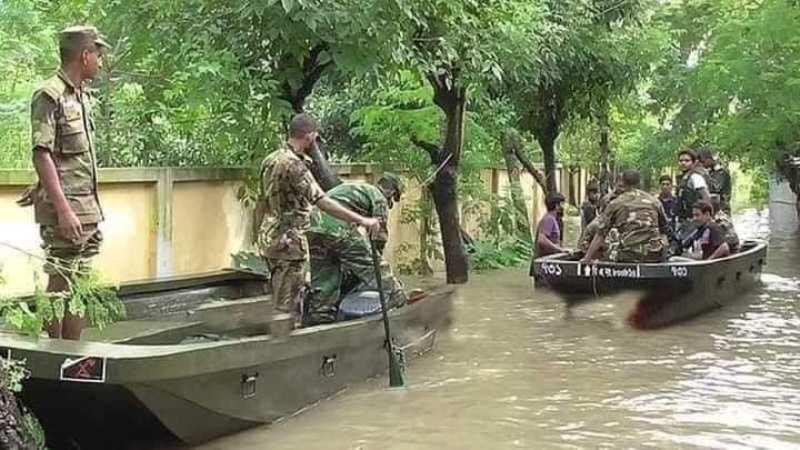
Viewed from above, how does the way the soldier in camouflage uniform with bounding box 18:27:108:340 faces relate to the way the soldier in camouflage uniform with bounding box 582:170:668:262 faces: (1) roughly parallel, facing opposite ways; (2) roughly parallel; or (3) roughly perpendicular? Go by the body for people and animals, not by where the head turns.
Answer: roughly perpendicular

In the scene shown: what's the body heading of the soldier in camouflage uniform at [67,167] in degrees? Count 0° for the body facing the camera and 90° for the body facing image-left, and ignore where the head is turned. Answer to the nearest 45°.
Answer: approximately 315°

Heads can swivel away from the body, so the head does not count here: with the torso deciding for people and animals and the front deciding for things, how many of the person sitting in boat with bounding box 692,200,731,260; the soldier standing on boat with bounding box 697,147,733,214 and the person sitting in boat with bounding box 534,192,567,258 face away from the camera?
0

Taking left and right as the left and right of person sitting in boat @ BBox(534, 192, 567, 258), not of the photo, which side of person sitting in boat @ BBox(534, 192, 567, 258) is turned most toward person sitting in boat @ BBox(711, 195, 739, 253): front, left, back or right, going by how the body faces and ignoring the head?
front

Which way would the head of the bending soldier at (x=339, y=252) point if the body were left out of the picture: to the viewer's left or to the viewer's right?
to the viewer's right

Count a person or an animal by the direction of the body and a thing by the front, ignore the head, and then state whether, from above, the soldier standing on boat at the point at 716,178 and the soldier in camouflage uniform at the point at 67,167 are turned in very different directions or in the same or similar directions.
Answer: very different directions

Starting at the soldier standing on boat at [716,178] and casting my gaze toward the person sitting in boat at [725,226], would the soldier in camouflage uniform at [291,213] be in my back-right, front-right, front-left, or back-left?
front-right

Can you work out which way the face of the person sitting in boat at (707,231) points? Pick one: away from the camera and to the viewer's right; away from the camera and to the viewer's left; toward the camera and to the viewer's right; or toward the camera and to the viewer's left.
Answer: toward the camera and to the viewer's left

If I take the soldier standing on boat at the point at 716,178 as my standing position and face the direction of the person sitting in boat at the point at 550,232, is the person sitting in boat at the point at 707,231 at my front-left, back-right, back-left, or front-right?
front-left

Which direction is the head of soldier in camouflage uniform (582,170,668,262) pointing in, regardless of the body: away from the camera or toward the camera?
away from the camera
